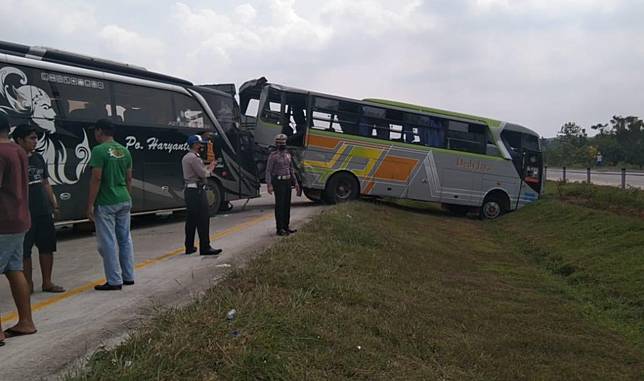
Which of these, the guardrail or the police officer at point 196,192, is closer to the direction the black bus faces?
the guardrail

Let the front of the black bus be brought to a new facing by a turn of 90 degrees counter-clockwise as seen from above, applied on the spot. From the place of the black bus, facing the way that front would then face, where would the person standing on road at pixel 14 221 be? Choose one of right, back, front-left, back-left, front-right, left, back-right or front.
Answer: back-left

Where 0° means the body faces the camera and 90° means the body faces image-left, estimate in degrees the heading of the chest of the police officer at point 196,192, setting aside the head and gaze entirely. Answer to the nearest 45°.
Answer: approximately 270°

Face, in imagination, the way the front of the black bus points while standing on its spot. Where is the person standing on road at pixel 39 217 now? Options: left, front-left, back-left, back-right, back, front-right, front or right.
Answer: back-right

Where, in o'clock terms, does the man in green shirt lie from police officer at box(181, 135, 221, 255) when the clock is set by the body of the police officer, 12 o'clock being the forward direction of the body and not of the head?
The man in green shirt is roughly at 4 o'clock from the police officer.

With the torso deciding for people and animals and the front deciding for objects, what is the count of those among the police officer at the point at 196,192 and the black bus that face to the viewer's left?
0

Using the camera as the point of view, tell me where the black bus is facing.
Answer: facing away from the viewer and to the right of the viewer

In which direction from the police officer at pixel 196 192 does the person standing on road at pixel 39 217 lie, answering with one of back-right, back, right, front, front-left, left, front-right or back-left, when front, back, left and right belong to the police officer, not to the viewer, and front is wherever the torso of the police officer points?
back-right

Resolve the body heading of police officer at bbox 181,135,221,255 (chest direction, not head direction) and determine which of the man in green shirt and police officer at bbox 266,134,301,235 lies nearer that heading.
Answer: the police officer

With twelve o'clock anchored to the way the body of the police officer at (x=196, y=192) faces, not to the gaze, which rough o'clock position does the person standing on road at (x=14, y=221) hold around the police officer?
The person standing on road is roughly at 4 o'clock from the police officer.

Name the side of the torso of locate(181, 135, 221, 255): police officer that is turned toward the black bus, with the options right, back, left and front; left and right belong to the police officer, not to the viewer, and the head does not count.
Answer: left
